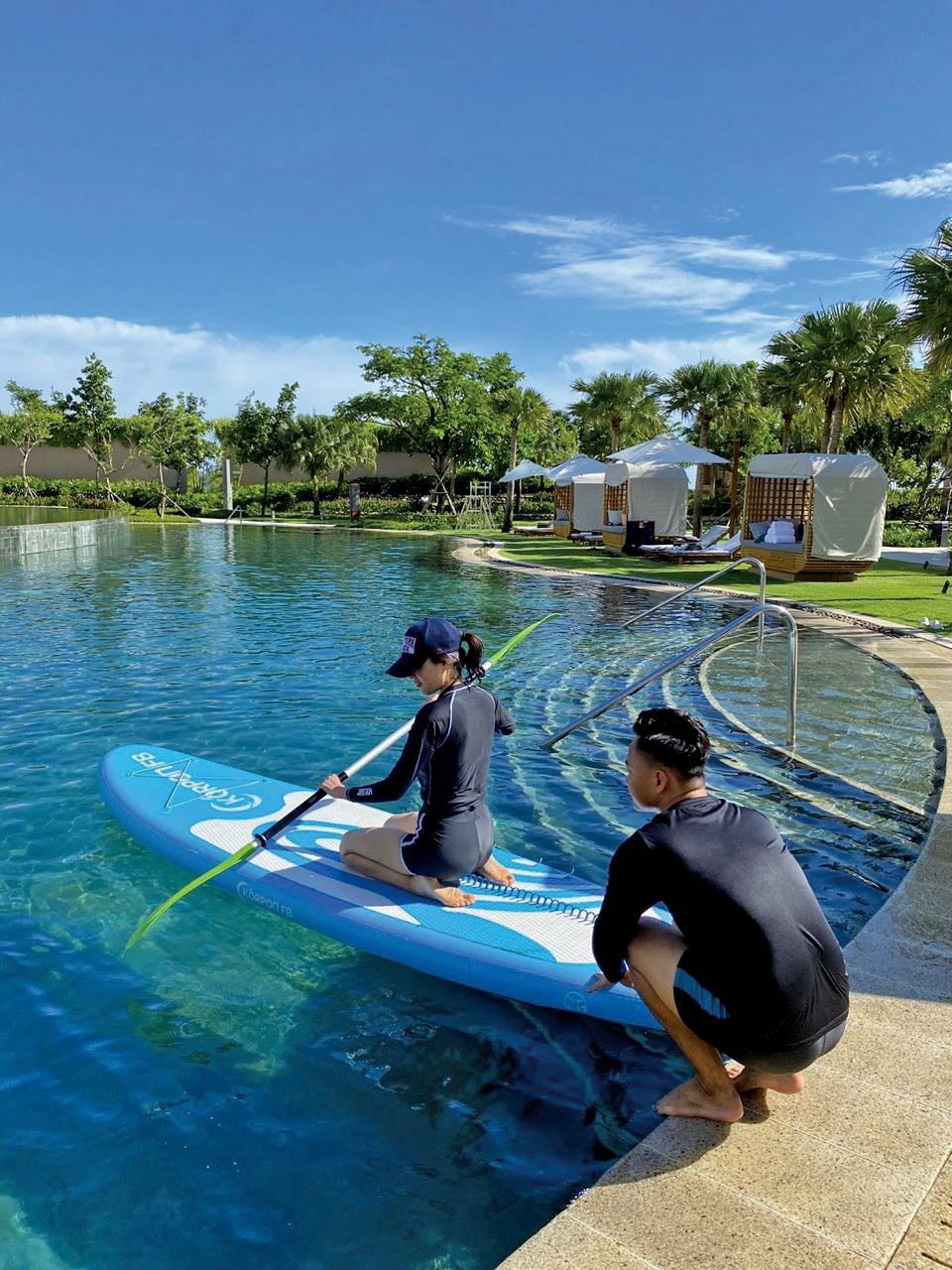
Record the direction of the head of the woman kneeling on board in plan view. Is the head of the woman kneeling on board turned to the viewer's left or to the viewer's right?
to the viewer's left

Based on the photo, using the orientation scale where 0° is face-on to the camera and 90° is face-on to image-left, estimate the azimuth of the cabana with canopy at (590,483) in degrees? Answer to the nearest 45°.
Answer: approximately 45°

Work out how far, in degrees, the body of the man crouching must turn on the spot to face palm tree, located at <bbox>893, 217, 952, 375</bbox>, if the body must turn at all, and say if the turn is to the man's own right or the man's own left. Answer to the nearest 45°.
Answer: approximately 45° to the man's own right

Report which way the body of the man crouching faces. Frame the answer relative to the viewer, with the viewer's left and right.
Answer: facing away from the viewer and to the left of the viewer

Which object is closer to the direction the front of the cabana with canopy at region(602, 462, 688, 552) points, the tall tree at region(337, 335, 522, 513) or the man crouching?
the man crouching

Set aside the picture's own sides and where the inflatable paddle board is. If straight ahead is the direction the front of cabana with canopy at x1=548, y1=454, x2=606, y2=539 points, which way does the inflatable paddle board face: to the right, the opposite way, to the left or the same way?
to the right

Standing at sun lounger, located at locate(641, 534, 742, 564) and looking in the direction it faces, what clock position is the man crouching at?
The man crouching is roughly at 9 o'clock from the sun lounger.

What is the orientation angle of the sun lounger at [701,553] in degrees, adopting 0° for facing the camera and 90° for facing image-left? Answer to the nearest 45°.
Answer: approximately 90°

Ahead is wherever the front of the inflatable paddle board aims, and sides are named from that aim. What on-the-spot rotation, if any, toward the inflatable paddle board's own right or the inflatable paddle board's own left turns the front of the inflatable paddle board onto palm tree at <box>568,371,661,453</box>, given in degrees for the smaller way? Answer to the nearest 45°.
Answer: approximately 45° to the inflatable paddle board's own right

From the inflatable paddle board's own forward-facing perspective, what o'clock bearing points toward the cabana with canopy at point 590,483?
The cabana with canopy is roughly at 2 o'clock from the inflatable paddle board.

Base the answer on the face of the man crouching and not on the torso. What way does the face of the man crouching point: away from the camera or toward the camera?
away from the camera
